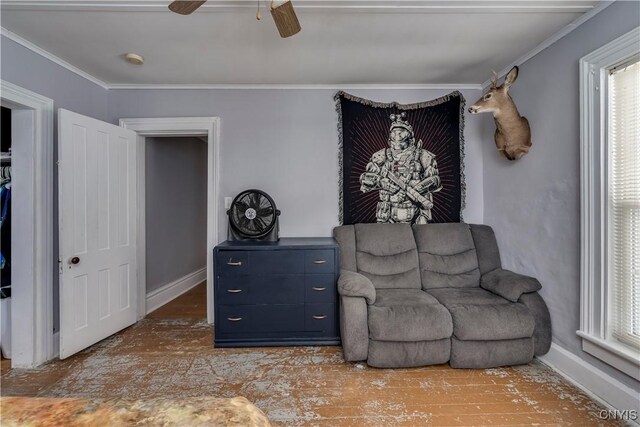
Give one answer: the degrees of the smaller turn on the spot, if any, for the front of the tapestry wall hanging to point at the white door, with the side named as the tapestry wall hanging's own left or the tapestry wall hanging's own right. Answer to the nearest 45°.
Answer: approximately 45° to the tapestry wall hanging's own right

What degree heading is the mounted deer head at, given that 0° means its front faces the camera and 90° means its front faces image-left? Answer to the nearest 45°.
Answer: approximately 90°

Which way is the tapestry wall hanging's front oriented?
toward the camera

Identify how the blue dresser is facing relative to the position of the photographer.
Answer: facing the viewer

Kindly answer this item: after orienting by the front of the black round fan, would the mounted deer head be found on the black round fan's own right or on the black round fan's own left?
on the black round fan's own left

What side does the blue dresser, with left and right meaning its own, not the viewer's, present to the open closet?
right

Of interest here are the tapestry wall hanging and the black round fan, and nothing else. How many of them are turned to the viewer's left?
0

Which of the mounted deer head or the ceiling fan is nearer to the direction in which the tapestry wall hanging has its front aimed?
the ceiling fan

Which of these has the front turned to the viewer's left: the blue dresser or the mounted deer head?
the mounted deer head

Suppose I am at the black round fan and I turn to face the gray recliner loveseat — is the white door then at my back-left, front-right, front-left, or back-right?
back-right

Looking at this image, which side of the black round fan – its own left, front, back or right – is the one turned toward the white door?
right
